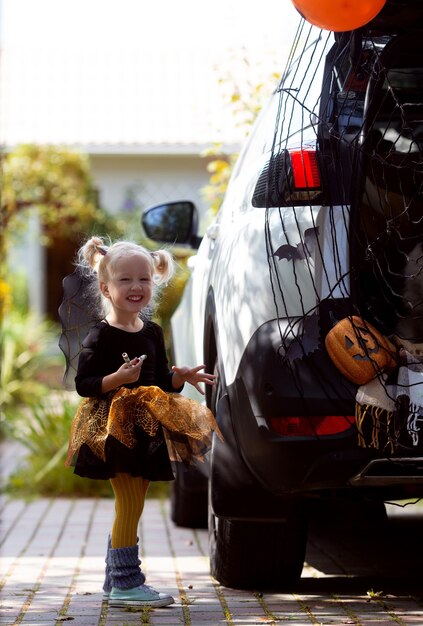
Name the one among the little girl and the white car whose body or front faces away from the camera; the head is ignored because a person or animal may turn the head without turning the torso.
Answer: the white car

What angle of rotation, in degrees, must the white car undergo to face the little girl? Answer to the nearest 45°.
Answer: approximately 90° to its left

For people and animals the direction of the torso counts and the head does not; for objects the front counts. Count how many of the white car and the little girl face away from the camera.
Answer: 1

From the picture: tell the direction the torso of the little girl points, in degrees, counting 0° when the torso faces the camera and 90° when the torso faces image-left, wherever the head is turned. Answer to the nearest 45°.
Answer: approximately 315°

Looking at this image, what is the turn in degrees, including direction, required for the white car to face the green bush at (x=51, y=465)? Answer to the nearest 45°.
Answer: approximately 45° to its left

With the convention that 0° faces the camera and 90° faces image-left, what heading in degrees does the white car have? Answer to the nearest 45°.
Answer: approximately 180°
